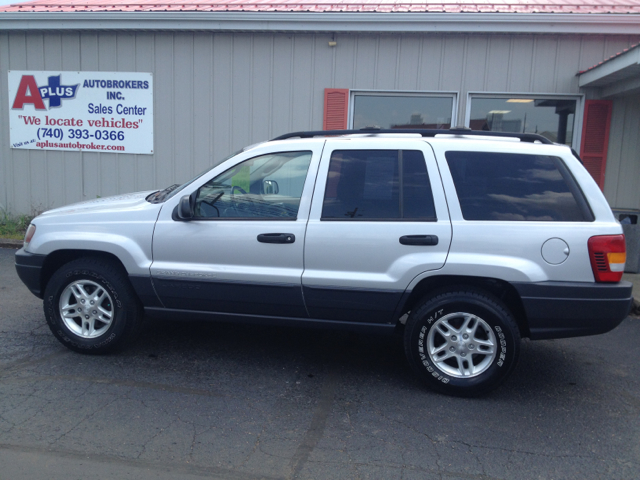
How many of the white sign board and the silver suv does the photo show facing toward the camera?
1

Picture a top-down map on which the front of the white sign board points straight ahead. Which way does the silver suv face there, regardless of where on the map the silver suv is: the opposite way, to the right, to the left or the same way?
to the right

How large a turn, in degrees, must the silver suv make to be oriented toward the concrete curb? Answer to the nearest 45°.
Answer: approximately 45° to its right

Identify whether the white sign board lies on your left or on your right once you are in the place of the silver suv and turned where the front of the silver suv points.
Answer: on your right

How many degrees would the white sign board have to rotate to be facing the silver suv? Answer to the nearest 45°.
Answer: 0° — it already faces it

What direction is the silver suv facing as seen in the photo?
to the viewer's left

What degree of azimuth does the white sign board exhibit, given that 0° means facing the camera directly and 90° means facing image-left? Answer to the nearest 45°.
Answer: approximately 0°
